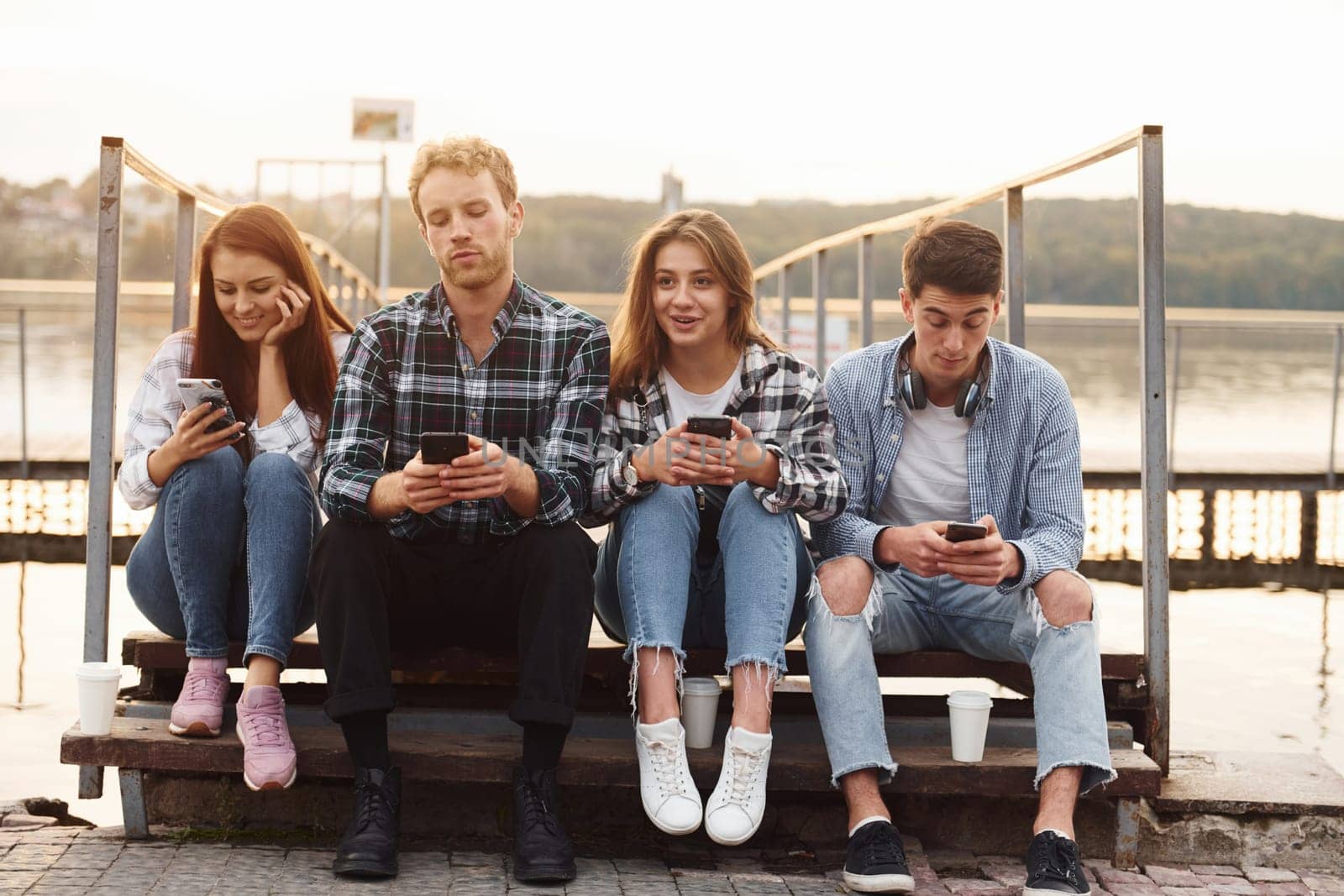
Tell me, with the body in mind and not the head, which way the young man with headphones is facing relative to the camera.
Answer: toward the camera

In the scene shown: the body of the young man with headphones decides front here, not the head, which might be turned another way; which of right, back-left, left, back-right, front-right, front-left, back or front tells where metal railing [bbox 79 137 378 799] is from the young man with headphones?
right

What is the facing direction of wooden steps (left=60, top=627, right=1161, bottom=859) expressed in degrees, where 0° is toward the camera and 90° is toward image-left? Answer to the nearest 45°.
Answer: approximately 0°

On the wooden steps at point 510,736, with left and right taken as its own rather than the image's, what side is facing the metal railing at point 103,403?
right

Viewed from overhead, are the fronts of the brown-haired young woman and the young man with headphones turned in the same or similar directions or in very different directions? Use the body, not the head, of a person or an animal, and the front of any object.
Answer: same or similar directions

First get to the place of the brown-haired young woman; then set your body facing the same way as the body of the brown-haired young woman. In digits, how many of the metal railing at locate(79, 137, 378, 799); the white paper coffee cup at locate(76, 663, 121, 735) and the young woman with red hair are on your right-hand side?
3

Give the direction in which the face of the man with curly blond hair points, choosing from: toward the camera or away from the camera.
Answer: toward the camera

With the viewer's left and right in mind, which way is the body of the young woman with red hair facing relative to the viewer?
facing the viewer

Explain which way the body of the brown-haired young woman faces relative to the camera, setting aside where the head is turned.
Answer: toward the camera
